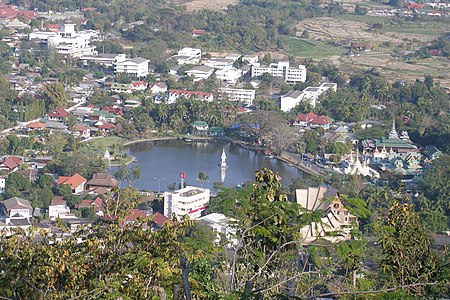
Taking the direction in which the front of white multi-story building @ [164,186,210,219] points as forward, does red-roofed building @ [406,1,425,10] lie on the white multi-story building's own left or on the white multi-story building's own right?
on the white multi-story building's own left

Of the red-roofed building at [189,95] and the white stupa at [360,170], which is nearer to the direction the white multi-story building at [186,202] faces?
the white stupa

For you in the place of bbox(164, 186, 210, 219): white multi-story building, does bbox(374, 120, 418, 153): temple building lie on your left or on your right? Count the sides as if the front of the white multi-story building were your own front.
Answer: on your left

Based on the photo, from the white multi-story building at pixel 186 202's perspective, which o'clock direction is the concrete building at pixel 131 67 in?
The concrete building is roughly at 7 o'clock from the white multi-story building.

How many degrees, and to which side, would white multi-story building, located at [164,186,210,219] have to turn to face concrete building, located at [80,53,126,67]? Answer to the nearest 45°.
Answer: approximately 135° to its left

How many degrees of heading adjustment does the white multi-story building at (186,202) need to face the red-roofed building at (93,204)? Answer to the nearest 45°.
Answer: approximately 135° to its right

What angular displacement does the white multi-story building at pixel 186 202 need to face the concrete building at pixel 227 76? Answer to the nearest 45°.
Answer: approximately 135° to its left

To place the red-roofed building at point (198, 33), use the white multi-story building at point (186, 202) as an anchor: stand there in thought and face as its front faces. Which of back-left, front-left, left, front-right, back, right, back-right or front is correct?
back-left

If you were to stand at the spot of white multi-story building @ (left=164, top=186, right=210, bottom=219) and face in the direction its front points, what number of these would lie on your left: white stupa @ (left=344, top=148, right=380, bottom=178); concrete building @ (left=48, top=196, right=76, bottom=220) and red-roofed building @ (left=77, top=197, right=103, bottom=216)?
1

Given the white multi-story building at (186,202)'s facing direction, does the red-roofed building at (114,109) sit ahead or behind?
behind

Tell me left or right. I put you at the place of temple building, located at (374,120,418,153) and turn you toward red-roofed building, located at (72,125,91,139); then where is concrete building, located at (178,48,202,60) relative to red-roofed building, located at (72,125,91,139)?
right

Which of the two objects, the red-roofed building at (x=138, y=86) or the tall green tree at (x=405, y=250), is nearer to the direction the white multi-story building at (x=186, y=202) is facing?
the tall green tree

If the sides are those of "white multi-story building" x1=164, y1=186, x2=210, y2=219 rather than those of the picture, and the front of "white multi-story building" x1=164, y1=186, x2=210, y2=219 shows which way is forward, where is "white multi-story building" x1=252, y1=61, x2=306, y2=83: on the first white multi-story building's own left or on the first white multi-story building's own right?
on the first white multi-story building's own left

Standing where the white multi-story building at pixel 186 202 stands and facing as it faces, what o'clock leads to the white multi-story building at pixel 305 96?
the white multi-story building at pixel 305 96 is roughly at 8 o'clock from the white multi-story building at pixel 186 202.

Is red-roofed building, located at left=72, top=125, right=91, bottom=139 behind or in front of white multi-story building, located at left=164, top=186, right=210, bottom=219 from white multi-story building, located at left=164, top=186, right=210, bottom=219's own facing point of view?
behind

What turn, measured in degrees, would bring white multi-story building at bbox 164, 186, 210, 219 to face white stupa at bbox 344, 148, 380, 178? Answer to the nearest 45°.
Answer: approximately 90° to its left
